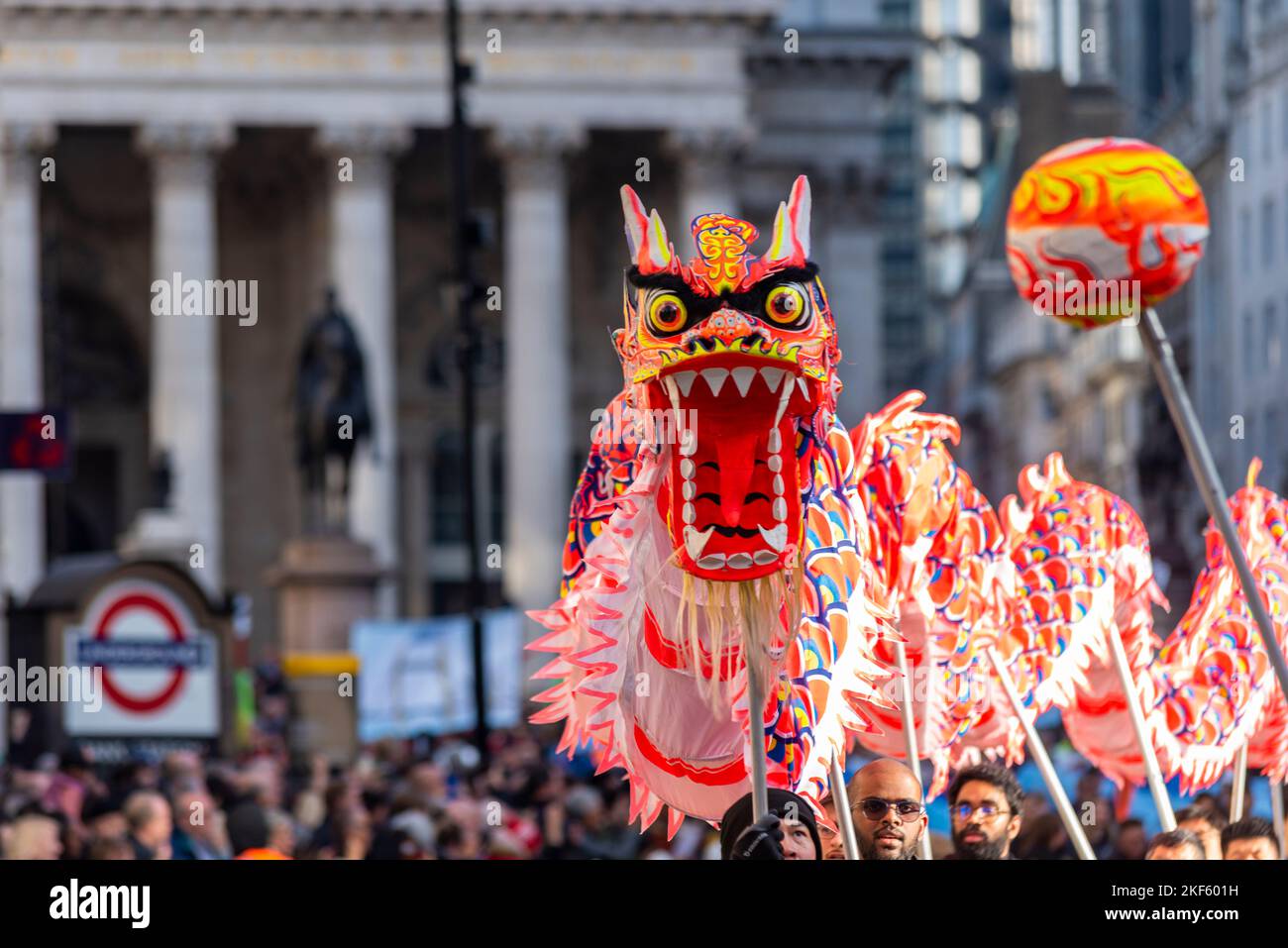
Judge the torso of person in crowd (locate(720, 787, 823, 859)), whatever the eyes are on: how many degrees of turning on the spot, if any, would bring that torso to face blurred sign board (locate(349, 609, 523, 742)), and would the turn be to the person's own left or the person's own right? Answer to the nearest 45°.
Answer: approximately 135° to the person's own left

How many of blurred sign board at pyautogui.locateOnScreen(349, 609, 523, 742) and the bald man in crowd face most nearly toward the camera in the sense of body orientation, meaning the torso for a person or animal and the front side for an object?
2

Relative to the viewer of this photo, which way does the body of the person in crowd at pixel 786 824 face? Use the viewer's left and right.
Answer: facing the viewer and to the right of the viewer

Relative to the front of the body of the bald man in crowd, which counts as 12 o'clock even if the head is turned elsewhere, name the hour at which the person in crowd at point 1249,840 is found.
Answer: The person in crowd is roughly at 8 o'clock from the bald man in crowd.

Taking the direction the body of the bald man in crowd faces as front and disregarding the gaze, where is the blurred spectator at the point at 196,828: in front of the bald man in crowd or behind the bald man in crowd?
behind

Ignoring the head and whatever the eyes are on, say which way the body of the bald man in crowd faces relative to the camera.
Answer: toward the camera

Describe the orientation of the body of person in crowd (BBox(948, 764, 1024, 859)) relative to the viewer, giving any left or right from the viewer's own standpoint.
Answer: facing the viewer and to the left of the viewer

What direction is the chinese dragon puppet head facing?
toward the camera

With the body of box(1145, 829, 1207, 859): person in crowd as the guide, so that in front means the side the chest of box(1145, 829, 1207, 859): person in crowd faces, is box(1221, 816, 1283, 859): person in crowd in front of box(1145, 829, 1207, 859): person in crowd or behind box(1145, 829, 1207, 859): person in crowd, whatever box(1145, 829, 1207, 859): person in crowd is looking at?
behind
